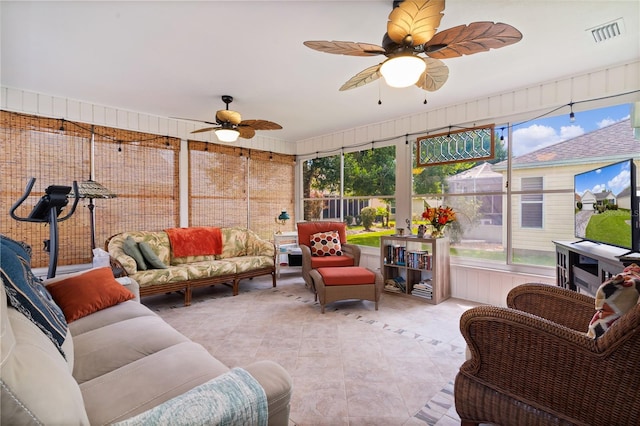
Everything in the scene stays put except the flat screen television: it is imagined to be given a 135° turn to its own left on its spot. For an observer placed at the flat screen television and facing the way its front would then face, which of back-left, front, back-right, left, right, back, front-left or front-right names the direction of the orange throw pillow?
back-right

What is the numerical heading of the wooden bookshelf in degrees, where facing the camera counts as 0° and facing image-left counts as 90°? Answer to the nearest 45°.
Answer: approximately 45°

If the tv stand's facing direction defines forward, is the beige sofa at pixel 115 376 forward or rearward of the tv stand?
forward

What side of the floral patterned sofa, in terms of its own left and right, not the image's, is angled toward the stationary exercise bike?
right

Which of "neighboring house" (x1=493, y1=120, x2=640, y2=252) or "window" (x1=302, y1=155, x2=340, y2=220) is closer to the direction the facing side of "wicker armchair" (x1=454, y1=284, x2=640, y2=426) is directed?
the window

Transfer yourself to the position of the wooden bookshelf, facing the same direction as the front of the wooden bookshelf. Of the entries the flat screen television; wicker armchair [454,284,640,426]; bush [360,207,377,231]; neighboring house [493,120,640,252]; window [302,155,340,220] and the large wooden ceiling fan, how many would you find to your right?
2

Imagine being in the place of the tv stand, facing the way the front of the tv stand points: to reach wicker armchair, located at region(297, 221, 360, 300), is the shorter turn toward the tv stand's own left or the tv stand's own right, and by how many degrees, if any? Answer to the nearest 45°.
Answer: approximately 45° to the tv stand's own right

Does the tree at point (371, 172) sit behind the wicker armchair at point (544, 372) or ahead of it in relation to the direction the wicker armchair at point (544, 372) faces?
ahead

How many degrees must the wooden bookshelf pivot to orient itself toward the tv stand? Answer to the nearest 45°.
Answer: approximately 90° to its left

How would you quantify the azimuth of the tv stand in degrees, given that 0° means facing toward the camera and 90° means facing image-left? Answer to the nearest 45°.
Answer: approximately 45°

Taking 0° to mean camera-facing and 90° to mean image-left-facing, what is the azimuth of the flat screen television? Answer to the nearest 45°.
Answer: approximately 45°

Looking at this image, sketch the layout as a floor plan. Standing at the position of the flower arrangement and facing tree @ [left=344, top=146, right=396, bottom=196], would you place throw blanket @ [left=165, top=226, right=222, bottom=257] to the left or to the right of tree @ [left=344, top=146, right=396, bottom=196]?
left

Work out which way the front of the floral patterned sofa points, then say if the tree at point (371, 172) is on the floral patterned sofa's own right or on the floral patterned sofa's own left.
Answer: on the floral patterned sofa's own left

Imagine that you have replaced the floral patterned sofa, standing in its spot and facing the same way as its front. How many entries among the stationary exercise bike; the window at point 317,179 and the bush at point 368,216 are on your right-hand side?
1
